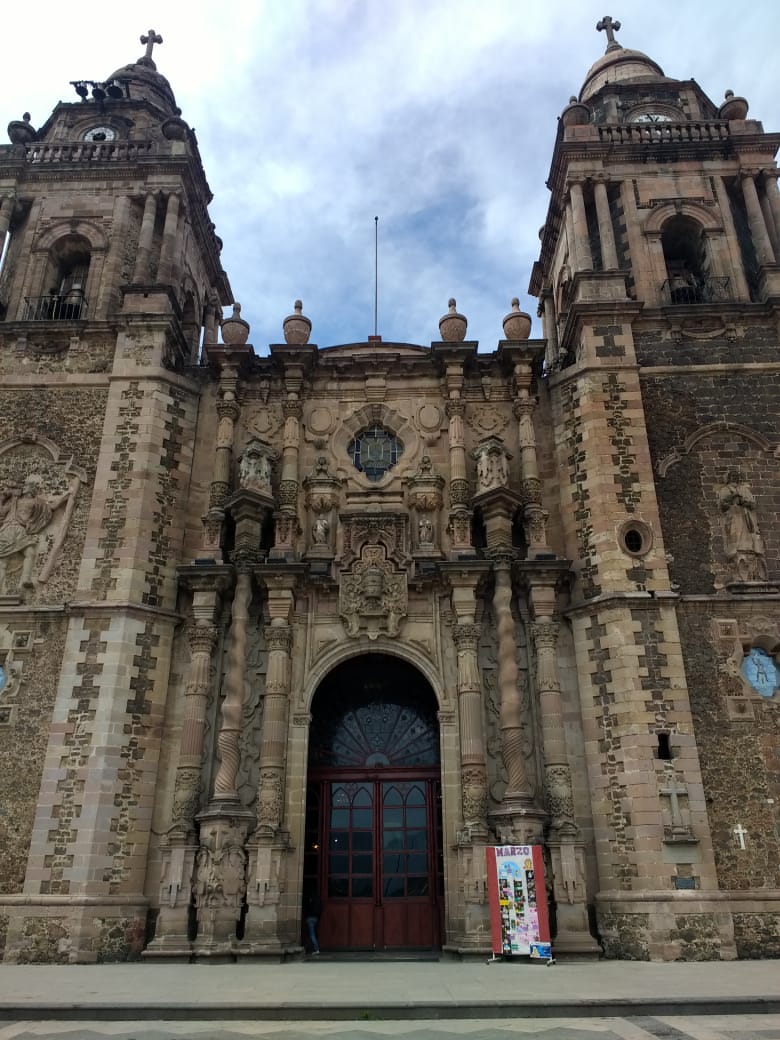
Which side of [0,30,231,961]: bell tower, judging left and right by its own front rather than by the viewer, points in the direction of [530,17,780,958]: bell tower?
left

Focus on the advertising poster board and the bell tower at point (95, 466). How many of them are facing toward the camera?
2

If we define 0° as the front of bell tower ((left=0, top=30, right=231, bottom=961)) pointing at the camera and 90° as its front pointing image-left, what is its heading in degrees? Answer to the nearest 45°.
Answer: approximately 0°

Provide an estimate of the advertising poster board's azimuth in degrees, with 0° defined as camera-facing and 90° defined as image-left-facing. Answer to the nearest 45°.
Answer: approximately 0°
